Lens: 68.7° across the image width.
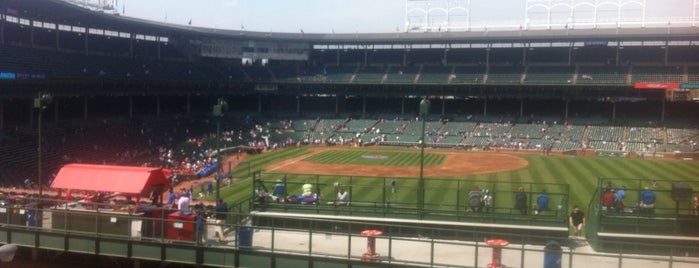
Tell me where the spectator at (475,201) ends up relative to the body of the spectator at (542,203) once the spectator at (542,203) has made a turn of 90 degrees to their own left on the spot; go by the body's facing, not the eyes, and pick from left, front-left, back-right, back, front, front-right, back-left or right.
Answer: front

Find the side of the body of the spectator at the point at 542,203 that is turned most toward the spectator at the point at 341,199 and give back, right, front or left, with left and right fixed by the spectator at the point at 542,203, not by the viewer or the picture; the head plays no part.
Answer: left

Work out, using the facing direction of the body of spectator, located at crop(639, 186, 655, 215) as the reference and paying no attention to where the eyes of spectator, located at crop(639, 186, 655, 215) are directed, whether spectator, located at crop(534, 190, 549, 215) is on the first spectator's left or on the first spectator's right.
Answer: on the first spectator's left

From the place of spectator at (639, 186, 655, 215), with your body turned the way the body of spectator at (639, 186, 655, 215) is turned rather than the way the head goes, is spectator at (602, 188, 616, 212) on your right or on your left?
on your left

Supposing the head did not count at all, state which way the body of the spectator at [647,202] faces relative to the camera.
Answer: away from the camera

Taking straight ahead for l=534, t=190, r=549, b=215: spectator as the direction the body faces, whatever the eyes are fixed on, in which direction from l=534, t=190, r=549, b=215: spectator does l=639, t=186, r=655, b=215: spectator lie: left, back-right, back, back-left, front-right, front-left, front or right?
right

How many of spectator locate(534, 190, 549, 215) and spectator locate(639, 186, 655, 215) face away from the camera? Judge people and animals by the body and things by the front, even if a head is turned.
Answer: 2

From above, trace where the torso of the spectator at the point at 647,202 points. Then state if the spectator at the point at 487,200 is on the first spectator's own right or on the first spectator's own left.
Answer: on the first spectator's own left

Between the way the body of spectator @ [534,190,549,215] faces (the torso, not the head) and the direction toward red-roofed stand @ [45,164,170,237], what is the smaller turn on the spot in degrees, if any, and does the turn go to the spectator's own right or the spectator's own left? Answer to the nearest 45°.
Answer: approximately 135° to the spectator's own left

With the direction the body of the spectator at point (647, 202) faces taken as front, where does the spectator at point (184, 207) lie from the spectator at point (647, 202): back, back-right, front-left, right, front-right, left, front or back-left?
back-left

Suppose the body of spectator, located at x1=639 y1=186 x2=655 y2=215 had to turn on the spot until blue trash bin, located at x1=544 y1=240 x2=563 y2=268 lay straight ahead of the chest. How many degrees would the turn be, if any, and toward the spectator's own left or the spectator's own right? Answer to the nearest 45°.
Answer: approximately 180°

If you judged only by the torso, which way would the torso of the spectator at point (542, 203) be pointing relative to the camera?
away from the camera
